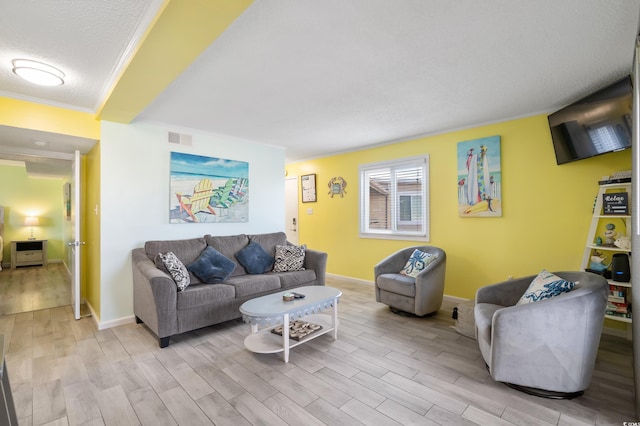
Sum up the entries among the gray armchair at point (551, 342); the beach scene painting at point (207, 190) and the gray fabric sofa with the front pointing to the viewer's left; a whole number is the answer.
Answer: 1

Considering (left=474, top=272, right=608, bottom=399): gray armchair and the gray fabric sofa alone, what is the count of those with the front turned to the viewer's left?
1

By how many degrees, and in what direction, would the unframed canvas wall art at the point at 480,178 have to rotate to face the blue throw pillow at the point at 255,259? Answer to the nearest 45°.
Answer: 0° — it already faces it

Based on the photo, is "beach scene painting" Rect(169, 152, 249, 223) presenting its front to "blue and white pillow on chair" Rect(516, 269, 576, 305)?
yes

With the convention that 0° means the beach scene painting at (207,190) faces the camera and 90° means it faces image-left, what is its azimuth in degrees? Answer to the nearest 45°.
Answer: approximately 315°

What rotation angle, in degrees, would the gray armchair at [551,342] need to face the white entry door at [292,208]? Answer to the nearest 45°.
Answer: approximately 45° to its right

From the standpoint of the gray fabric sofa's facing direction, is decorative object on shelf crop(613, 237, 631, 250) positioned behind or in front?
in front

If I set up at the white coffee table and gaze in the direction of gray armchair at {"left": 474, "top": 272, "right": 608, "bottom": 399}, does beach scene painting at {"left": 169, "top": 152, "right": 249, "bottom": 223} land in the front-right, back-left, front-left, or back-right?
back-left

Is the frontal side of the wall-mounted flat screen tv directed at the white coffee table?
yes

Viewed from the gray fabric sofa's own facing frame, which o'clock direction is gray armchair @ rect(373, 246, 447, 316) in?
The gray armchair is roughly at 11 o'clock from the gray fabric sofa.

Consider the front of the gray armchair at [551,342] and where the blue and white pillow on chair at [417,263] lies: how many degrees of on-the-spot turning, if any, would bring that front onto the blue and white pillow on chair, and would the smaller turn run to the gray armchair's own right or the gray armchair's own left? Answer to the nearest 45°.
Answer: approximately 45° to the gray armchair's own right

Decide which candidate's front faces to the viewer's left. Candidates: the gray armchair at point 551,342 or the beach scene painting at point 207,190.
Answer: the gray armchair

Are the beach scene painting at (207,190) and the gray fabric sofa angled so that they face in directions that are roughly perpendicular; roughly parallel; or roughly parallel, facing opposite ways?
roughly parallel

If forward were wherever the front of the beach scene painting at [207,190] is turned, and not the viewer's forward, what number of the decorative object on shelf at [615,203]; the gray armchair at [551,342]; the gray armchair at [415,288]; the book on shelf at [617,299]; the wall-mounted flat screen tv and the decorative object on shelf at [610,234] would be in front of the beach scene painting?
6

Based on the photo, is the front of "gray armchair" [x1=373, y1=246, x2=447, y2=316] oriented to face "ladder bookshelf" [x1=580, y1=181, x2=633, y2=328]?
no

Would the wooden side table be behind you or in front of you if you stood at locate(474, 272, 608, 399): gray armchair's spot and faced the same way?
in front
